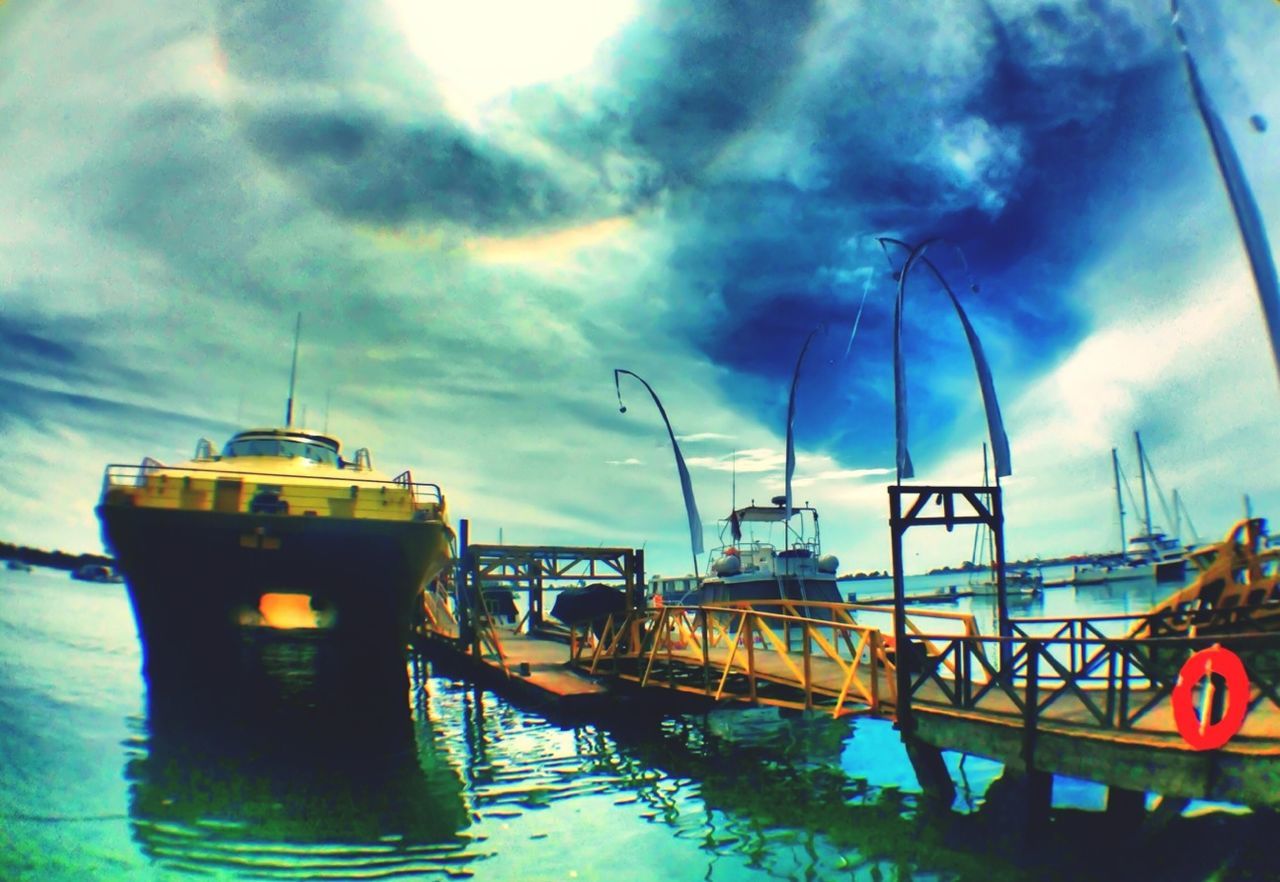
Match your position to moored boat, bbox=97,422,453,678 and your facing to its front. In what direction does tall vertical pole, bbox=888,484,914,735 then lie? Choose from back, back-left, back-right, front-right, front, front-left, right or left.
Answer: front-left

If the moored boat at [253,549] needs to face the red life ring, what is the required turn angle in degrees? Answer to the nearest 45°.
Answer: approximately 45° to its left

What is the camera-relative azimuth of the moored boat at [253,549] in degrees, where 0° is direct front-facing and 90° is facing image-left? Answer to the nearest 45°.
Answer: approximately 0°
